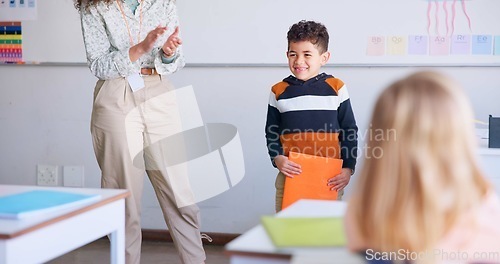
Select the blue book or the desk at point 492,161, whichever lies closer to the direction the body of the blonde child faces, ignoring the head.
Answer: the desk

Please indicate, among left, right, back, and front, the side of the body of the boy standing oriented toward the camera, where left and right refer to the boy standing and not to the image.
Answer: front

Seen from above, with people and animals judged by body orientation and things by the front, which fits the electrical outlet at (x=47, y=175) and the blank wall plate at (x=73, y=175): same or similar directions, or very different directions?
same or similar directions

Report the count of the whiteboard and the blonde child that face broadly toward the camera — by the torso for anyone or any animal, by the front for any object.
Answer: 1

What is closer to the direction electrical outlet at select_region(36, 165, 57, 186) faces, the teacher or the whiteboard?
the teacher

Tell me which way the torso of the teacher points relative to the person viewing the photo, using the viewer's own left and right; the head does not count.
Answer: facing the viewer and to the right of the viewer

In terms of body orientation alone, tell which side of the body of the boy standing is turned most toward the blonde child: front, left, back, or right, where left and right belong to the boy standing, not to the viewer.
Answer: front

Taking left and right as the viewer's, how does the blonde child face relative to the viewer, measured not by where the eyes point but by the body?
facing away from the viewer

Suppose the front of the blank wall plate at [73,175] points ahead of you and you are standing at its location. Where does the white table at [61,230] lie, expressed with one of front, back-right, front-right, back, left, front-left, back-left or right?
front

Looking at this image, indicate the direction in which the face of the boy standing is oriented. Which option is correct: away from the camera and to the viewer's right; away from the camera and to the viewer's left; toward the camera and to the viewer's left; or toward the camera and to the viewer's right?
toward the camera and to the viewer's left

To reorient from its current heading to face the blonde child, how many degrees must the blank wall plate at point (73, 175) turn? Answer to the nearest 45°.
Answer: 0° — it already faces them

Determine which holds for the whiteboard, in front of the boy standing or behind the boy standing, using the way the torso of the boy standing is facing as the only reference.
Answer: behind

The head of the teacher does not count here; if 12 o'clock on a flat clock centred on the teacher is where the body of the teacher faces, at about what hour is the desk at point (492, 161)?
The desk is roughly at 11 o'clock from the teacher.

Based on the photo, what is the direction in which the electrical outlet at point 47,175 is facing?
toward the camera

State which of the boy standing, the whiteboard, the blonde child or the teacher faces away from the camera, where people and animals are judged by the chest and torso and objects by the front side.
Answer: the blonde child
